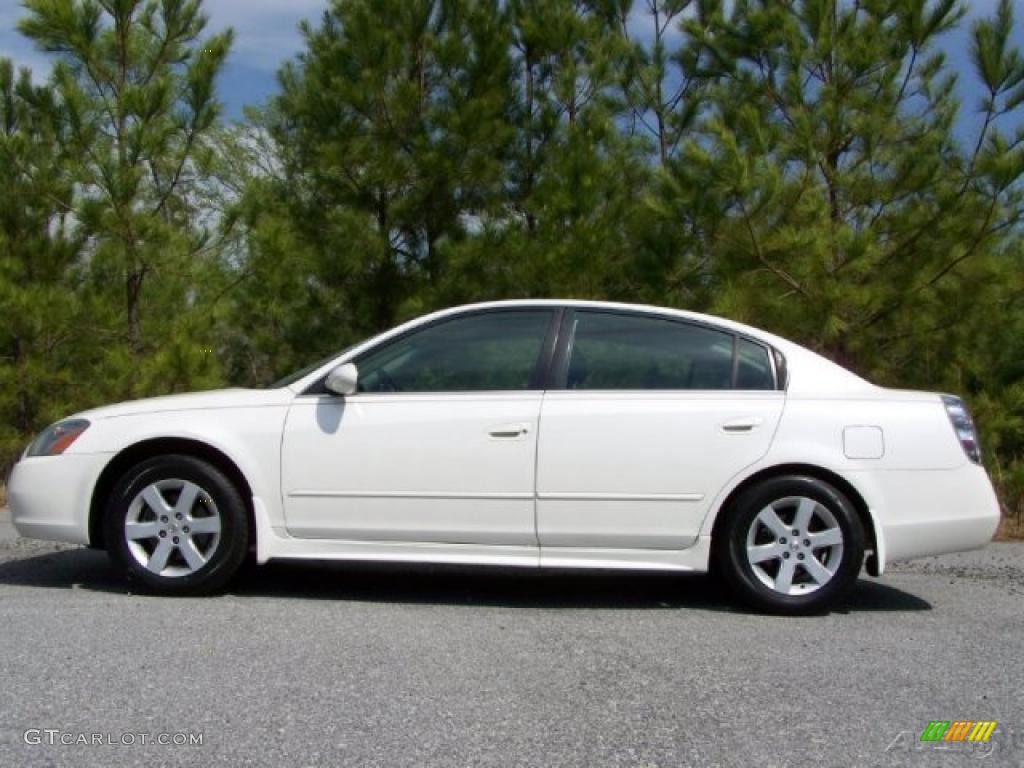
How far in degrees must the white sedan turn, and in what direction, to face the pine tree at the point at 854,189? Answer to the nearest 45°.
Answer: approximately 135° to its right

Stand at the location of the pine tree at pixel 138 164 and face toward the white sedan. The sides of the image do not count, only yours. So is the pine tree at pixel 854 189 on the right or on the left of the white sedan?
left

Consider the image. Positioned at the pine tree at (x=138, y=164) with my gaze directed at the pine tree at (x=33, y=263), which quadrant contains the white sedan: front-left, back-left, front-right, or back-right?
back-left

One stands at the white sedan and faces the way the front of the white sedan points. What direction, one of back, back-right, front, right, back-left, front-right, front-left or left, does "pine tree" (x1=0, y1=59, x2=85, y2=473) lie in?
front-right

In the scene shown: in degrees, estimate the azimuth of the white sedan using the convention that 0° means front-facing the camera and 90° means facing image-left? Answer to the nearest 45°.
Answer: approximately 90°

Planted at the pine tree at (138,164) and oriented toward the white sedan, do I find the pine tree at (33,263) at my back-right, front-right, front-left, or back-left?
back-right

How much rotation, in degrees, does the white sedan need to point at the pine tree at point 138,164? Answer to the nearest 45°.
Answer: approximately 45° to its right

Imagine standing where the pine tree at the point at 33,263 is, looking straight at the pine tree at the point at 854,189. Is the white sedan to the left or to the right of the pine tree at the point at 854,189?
right
